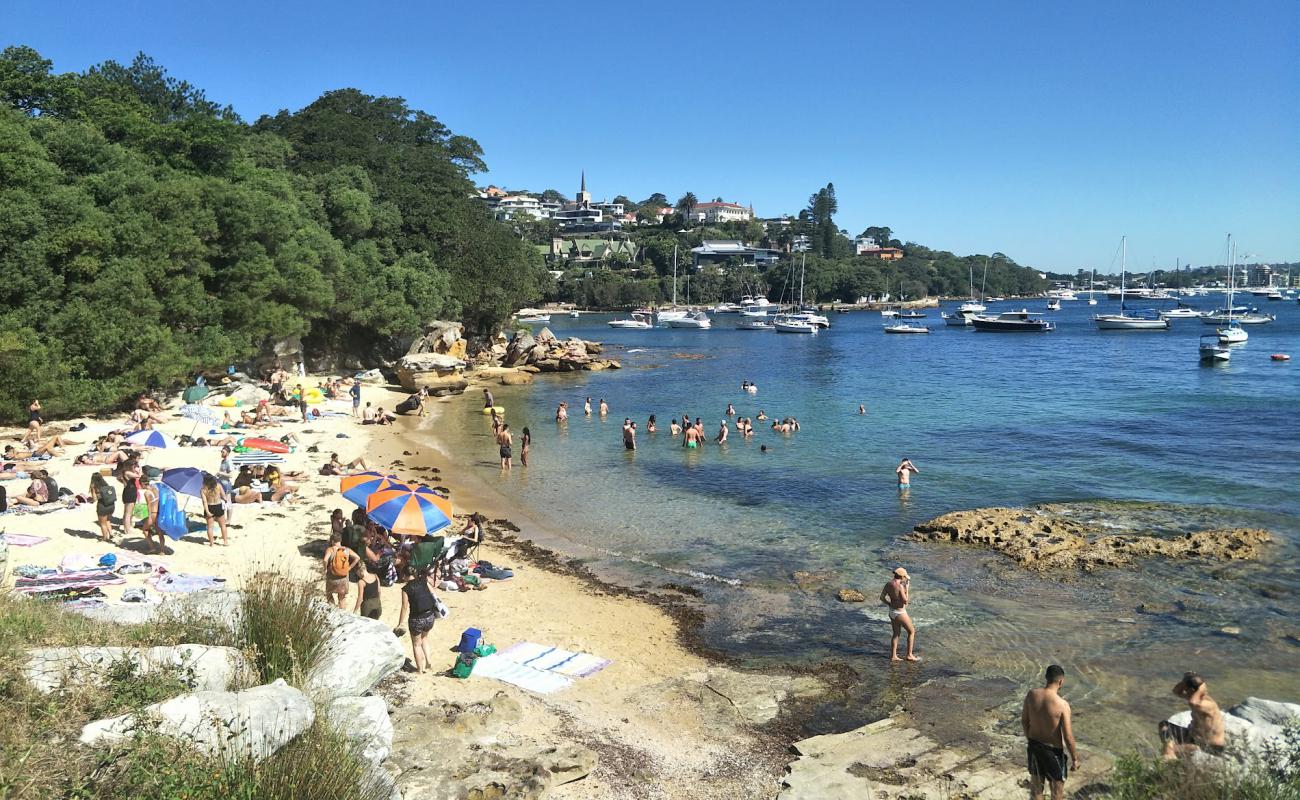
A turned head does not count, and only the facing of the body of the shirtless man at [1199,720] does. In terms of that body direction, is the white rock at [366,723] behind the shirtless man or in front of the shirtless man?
in front

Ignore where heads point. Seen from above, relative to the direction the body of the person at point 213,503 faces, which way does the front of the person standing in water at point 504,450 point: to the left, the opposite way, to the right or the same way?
the same way

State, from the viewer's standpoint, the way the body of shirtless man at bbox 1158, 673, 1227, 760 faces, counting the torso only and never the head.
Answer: to the viewer's left

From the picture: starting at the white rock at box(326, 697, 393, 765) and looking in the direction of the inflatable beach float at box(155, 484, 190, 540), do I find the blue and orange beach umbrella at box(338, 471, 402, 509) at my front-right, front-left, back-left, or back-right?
front-right

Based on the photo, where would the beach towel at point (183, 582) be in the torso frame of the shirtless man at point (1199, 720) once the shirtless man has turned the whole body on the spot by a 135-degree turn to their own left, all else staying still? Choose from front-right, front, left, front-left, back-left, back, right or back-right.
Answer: back-right

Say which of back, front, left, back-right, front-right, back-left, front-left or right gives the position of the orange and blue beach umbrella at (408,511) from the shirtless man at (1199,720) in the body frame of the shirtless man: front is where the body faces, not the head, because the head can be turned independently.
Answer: front

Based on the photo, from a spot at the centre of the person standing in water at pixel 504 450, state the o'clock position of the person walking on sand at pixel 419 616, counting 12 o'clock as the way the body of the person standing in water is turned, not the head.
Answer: The person walking on sand is roughly at 6 o'clock from the person standing in water.

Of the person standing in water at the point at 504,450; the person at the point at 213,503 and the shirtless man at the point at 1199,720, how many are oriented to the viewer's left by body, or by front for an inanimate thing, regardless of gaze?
1

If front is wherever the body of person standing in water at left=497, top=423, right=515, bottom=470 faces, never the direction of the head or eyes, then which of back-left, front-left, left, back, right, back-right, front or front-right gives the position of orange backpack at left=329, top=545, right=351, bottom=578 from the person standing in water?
back

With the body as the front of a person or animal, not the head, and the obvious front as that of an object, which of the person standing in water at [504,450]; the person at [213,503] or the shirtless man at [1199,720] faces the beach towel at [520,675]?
the shirtless man
